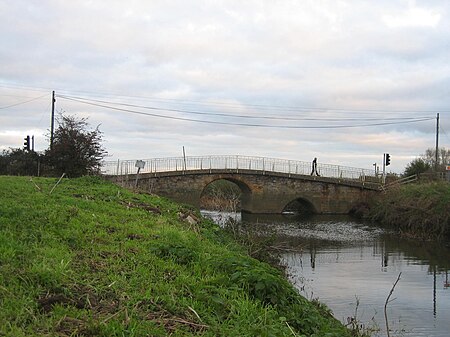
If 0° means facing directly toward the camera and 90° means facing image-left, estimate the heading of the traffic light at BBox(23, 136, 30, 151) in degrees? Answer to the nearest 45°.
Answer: approximately 90°

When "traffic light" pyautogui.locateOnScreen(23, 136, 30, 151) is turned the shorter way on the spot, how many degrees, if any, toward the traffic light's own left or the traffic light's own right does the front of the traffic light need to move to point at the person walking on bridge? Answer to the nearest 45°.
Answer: approximately 180°

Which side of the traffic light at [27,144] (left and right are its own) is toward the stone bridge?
back
